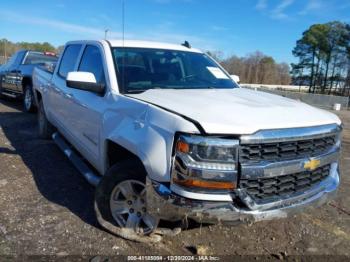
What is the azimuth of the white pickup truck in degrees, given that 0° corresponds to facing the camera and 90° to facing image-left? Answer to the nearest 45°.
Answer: approximately 315°
